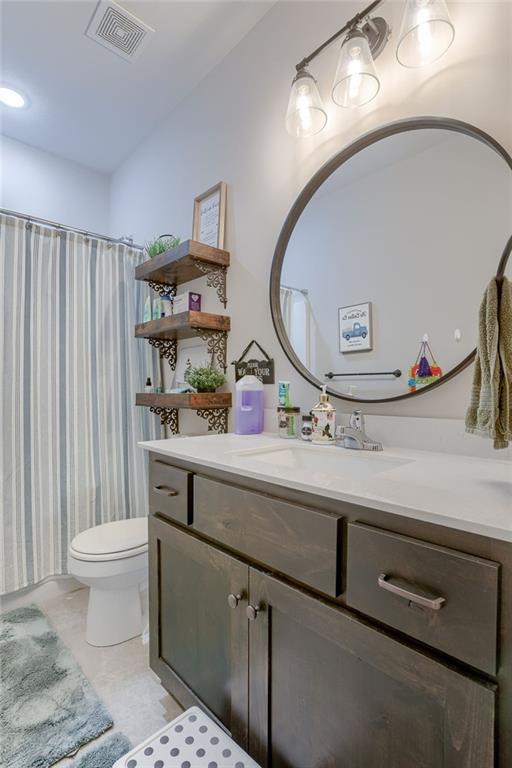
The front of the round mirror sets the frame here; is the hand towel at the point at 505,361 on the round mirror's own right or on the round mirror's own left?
on the round mirror's own left

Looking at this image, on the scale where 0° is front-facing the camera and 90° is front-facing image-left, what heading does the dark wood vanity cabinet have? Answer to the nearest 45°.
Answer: approximately 45°

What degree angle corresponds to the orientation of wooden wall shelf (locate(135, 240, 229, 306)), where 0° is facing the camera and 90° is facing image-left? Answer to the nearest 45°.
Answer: approximately 45°

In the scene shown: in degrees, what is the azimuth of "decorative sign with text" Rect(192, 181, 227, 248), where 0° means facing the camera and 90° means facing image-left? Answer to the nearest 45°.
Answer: approximately 45°

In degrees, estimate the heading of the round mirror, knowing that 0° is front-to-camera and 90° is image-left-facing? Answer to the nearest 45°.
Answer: approximately 45°

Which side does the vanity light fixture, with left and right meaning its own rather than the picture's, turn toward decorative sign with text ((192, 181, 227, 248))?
right

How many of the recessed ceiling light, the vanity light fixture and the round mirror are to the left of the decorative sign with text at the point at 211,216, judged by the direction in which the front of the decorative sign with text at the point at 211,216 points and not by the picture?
2

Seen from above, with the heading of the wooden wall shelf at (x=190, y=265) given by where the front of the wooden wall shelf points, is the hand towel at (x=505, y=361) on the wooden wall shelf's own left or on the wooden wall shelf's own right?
on the wooden wall shelf's own left
